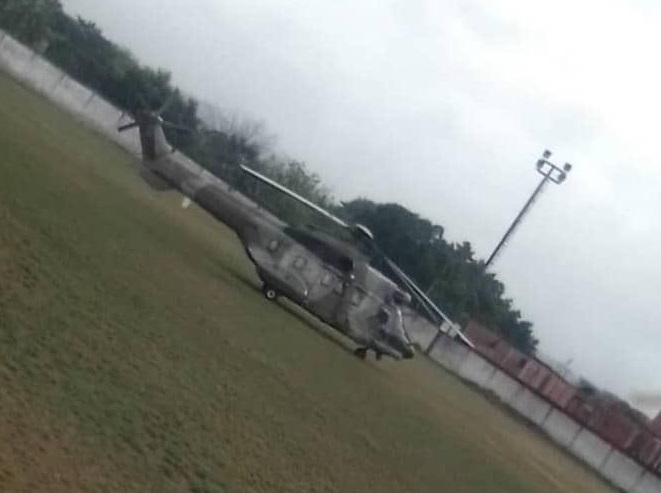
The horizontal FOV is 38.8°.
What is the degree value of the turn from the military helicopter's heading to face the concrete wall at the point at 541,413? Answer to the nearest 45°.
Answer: approximately 45° to its left

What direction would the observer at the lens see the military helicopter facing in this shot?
facing to the right of the viewer
